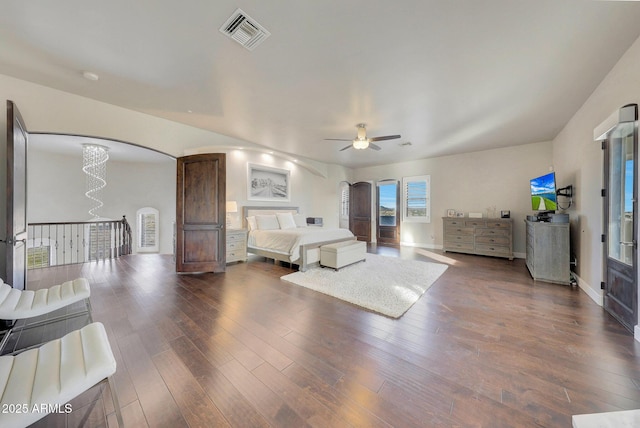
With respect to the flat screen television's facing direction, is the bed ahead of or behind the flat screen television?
ahead

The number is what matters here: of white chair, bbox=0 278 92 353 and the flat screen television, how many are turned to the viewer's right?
1

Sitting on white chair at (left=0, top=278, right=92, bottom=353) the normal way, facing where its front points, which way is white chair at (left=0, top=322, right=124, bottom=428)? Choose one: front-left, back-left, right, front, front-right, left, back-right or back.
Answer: right

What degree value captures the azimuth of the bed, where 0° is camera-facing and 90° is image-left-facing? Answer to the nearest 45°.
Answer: approximately 315°

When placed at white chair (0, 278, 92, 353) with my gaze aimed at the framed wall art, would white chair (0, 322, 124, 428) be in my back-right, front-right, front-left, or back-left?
back-right

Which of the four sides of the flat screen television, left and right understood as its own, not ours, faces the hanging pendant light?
front

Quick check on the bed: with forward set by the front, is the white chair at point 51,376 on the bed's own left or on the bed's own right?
on the bed's own right

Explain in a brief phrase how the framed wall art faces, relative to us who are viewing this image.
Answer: facing the viewer and to the right of the viewer

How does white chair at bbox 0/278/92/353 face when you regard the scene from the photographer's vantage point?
facing to the right of the viewer

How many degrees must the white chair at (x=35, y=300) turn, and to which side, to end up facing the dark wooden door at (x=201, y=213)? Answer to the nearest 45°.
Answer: approximately 45° to its left

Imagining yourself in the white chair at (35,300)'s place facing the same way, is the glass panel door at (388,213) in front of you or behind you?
in front
